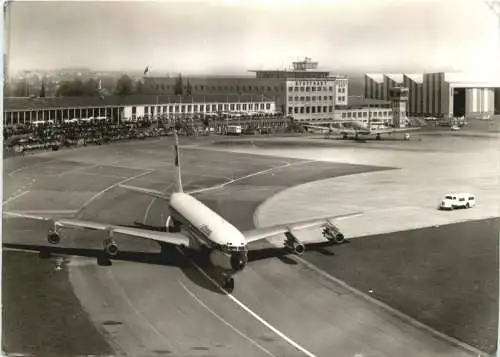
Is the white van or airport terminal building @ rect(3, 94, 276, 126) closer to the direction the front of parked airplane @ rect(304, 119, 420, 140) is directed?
the white van

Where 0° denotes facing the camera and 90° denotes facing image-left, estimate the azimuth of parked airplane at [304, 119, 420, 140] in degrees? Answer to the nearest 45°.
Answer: approximately 315°

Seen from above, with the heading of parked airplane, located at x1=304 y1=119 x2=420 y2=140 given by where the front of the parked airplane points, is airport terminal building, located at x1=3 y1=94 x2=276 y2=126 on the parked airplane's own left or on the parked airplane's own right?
on the parked airplane's own right
